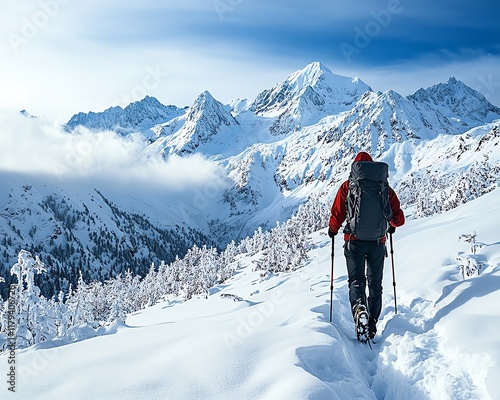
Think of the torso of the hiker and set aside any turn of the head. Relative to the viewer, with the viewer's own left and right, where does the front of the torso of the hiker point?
facing away from the viewer
